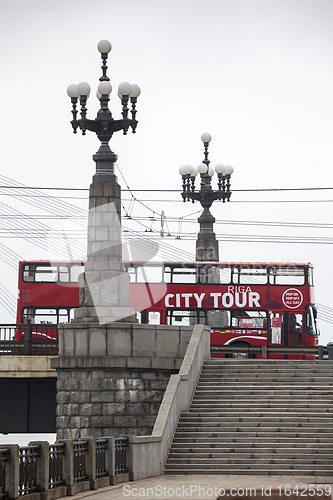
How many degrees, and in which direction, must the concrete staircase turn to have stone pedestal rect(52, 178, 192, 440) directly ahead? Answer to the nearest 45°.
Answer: approximately 135° to its right

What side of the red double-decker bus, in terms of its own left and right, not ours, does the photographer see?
right

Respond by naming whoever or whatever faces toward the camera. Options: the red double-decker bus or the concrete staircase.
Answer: the concrete staircase

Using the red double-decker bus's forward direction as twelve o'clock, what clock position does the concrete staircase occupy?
The concrete staircase is roughly at 3 o'clock from the red double-decker bus.

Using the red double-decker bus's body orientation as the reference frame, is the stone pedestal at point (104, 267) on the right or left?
on its right

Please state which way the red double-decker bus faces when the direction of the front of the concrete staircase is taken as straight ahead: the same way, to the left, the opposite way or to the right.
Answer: to the left

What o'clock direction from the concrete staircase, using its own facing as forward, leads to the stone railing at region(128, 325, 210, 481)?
The stone railing is roughly at 2 o'clock from the concrete staircase.

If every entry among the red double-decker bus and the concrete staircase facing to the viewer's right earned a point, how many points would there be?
1

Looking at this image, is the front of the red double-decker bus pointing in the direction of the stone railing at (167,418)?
no

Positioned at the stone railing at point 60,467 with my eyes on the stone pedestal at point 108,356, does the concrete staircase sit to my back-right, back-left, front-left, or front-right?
front-right

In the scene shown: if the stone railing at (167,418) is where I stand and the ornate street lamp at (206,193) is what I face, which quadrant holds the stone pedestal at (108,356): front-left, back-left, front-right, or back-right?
front-left

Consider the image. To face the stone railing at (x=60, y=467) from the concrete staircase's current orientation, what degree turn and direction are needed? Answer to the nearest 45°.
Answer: approximately 45° to its right

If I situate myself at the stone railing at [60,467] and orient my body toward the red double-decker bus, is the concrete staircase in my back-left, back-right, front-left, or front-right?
front-right

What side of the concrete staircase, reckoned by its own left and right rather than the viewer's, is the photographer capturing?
front
